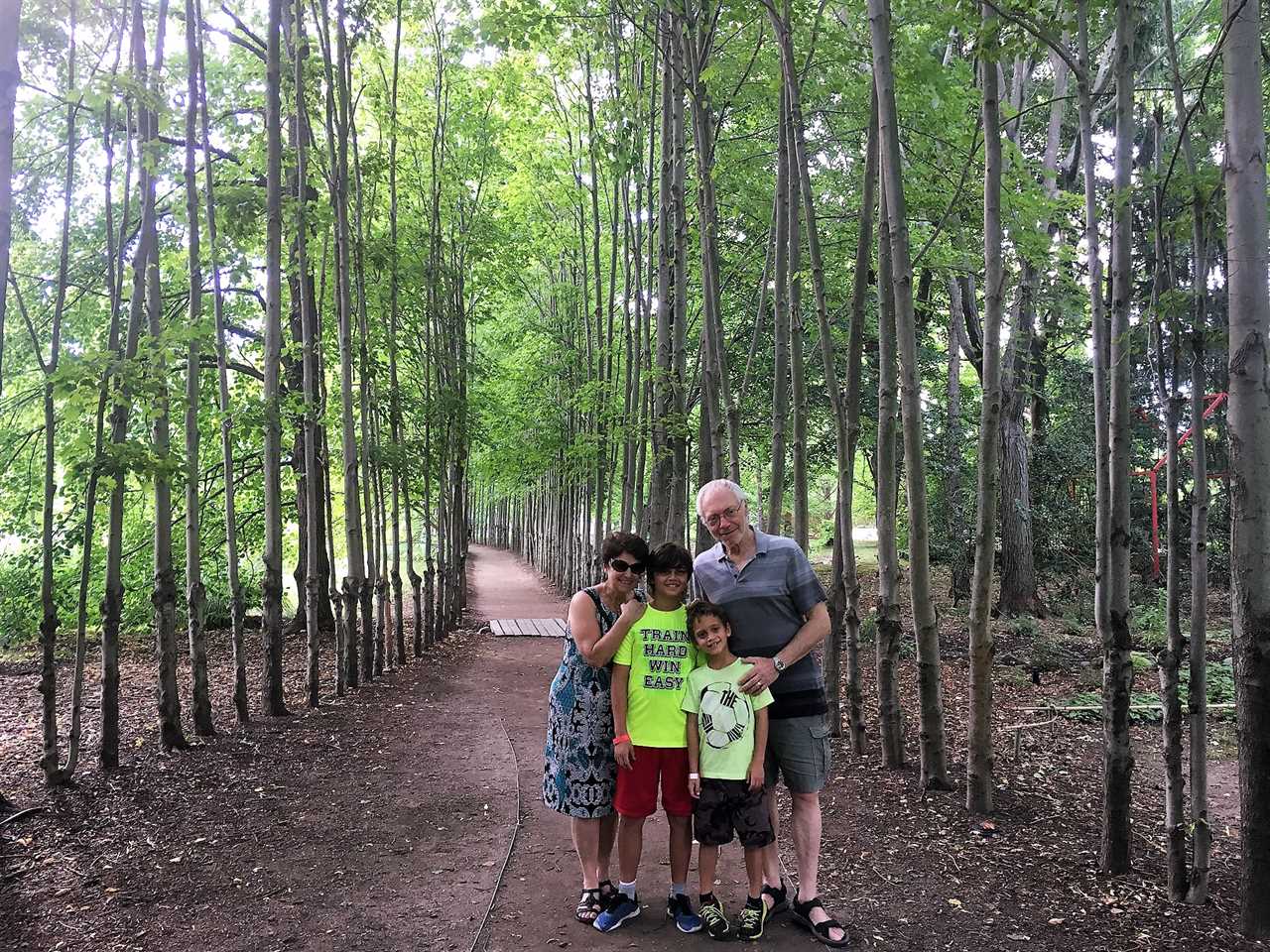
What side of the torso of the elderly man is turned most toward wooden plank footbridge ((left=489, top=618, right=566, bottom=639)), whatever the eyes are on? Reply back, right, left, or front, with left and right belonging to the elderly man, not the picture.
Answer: back

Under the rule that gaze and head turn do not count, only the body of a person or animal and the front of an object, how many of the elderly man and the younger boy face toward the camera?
2

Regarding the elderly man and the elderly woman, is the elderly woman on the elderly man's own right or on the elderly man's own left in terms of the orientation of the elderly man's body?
on the elderly man's own right

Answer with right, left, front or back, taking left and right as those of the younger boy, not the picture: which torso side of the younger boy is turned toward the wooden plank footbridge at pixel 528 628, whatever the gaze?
back

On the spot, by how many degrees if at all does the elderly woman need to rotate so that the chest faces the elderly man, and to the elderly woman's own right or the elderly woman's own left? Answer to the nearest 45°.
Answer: approximately 45° to the elderly woman's own left

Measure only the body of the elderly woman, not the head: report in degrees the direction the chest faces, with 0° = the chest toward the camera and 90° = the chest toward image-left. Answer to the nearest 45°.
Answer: approximately 315°
